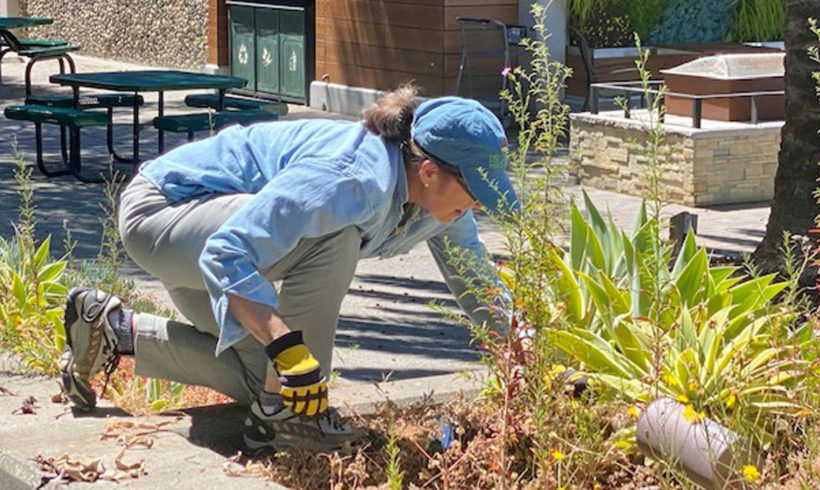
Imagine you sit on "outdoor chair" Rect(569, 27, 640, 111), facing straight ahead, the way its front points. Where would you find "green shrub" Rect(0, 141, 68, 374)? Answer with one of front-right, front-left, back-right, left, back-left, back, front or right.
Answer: right

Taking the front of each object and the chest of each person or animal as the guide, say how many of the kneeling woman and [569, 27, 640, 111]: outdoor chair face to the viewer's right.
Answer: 2

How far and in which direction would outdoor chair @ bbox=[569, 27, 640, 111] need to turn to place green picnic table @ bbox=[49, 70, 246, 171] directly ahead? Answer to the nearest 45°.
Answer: approximately 135° to its right

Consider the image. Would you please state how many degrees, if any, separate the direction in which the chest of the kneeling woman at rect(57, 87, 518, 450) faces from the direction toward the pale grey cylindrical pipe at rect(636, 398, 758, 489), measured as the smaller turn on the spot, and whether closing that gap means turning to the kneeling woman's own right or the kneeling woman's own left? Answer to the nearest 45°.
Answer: approximately 45° to the kneeling woman's own right

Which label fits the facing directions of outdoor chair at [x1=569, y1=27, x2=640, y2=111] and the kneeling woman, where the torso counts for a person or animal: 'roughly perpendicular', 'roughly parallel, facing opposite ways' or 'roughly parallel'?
roughly parallel

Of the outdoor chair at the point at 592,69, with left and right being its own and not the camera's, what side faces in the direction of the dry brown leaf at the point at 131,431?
right

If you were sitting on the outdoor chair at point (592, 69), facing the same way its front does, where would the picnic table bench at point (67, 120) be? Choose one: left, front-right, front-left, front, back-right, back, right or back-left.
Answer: back-right

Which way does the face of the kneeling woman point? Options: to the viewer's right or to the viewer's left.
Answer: to the viewer's right

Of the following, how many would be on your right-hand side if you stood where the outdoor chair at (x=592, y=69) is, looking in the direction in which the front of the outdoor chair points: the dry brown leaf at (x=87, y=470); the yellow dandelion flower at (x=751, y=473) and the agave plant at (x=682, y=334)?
3

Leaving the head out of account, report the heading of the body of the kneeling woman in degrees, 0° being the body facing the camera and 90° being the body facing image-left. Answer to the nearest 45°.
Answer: approximately 270°

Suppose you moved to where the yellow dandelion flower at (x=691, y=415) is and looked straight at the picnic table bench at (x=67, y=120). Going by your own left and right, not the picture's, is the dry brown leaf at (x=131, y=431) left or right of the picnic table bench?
left

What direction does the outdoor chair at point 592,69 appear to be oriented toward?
to the viewer's right

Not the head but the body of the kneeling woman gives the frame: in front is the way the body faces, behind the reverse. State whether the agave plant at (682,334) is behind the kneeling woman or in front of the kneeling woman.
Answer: in front

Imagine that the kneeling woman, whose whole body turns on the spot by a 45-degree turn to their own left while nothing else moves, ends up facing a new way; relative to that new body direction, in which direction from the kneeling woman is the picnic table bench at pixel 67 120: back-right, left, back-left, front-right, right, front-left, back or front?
front-left

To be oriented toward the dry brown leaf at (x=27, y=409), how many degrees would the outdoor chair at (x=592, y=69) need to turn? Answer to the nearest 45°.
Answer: approximately 90° to its right
